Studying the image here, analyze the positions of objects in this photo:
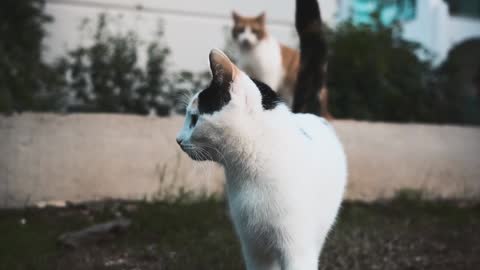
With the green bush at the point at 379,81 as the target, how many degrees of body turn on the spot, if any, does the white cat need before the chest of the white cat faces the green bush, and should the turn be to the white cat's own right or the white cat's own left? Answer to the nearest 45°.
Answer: approximately 135° to the white cat's own right

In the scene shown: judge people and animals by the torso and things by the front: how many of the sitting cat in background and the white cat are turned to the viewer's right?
0

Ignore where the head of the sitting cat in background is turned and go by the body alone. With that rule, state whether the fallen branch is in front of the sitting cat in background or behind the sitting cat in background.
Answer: in front

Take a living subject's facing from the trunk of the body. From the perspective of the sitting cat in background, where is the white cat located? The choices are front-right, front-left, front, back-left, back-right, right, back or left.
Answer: front-left

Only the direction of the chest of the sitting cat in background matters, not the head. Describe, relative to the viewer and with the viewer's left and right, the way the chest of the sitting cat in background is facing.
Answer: facing the viewer and to the left of the viewer
